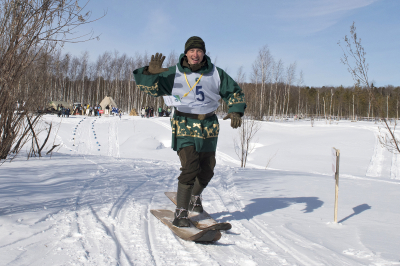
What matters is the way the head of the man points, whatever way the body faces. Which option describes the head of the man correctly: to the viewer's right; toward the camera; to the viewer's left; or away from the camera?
toward the camera

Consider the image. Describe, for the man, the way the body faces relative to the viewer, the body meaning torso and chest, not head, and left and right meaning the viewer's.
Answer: facing the viewer
